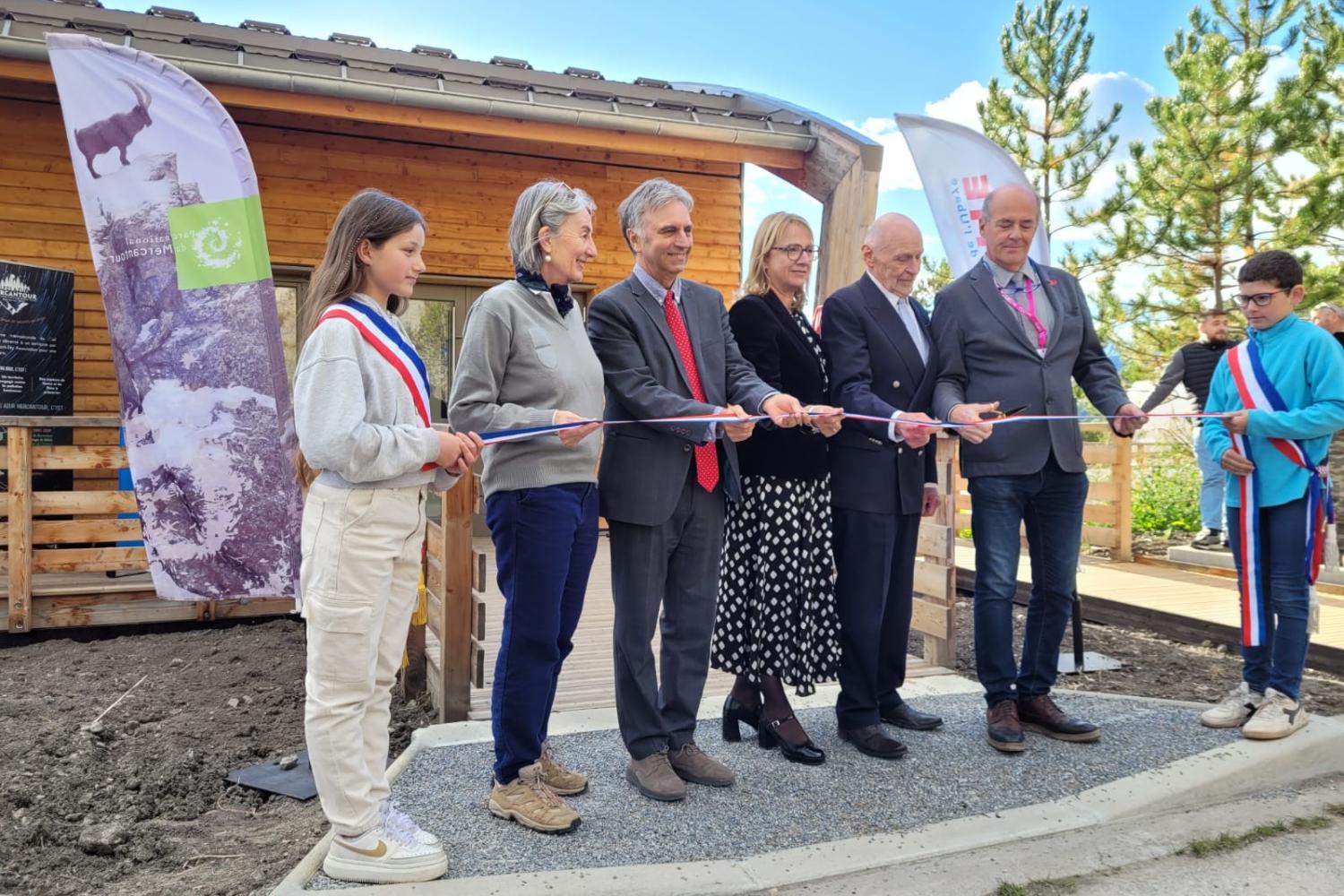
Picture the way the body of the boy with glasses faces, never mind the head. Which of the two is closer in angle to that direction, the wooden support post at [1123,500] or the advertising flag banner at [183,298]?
the advertising flag banner

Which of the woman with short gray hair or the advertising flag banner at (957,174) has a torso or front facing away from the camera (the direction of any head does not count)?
the advertising flag banner

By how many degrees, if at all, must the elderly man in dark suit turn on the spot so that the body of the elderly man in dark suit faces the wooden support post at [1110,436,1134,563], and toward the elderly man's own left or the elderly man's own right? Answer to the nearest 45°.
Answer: approximately 135° to the elderly man's own left

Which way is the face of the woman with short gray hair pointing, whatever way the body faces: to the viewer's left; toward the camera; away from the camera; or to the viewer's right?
to the viewer's right

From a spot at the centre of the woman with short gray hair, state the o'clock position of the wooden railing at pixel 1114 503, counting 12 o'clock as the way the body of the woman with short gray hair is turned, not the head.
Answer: The wooden railing is roughly at 9 o'clock from the woman with short gray hair.

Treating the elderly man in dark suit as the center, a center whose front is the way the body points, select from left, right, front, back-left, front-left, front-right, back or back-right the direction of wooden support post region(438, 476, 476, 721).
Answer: back-right

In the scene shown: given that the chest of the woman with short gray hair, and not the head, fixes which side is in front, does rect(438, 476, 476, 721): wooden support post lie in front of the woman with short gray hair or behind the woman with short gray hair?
behind

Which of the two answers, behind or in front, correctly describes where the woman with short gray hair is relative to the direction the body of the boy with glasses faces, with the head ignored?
in front

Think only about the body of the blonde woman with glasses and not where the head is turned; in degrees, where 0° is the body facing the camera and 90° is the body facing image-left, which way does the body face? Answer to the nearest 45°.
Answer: approximately 315°

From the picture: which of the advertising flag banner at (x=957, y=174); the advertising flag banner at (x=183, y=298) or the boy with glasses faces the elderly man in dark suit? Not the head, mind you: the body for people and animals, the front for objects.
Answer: the boy with glasses
